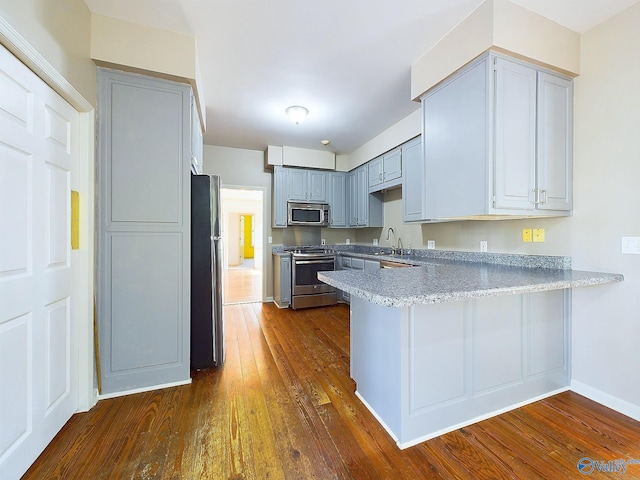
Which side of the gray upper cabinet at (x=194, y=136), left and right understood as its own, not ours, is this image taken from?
right

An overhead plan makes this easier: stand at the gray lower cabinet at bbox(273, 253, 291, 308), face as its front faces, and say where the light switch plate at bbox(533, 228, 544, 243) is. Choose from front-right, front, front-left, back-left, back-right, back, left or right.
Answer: front-left

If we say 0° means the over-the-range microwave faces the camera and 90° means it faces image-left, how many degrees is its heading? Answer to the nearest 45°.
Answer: approximately 0°

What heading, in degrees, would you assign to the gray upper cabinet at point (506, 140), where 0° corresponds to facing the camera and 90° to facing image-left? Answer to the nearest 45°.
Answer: approximately 315°

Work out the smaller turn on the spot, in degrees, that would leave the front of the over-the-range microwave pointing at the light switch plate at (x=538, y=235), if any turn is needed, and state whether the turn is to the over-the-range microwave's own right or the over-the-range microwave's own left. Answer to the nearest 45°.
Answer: approximately 45° to the over-the-range microwave's own left

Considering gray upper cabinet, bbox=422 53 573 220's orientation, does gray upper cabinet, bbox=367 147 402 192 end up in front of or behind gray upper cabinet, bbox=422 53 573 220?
behind

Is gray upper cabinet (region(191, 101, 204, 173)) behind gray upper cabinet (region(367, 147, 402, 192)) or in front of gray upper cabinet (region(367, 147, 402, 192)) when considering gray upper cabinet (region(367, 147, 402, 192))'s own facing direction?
in front

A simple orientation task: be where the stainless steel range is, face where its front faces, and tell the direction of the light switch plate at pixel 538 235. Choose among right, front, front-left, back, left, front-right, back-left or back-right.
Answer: front-left

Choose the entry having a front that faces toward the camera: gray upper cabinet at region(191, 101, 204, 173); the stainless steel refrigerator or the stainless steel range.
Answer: the stainless steel range

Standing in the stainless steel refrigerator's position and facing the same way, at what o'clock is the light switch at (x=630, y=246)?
The light switch is roughly at 1 o'clock from the stainless steel refrigerator.

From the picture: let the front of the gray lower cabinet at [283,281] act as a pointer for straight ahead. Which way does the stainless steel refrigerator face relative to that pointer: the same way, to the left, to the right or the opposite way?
to the left

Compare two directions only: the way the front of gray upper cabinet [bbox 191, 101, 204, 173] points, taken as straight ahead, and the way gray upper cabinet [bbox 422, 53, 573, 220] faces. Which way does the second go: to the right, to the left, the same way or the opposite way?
to the right
